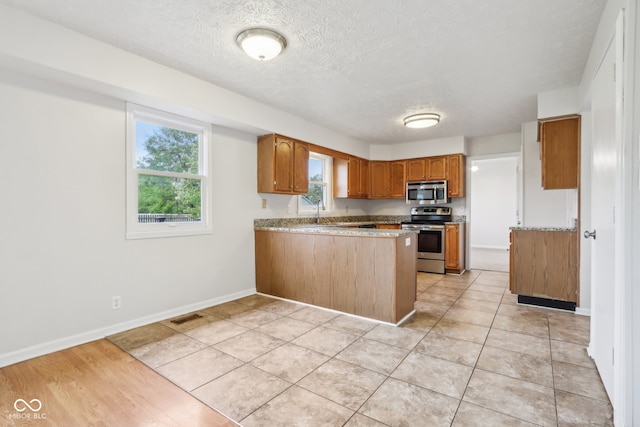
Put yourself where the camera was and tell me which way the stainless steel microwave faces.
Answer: facing the viewer

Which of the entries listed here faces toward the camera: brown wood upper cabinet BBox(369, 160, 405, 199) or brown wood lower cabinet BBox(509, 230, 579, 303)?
the brown wood upper cabinet

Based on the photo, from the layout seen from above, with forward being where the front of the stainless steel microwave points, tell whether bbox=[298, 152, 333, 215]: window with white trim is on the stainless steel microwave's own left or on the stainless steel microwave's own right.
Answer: on the stainless steel microwave's own right

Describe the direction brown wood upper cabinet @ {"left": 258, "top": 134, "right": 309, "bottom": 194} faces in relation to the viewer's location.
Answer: facing the viewer and to the right of the viewer

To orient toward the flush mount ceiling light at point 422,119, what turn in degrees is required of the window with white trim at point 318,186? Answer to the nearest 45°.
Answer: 0° — it already faces it

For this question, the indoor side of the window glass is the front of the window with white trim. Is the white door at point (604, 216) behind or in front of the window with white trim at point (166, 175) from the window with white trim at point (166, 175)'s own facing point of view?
in front

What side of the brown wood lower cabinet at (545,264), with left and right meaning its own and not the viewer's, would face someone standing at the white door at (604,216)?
left

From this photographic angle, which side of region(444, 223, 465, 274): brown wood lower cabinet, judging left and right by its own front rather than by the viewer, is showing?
front

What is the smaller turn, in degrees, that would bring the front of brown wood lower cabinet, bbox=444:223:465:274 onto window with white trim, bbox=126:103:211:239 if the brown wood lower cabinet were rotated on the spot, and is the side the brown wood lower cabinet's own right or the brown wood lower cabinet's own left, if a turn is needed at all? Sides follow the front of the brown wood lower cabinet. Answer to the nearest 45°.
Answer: approximately 45° to the brown wood lower cabinet's own right

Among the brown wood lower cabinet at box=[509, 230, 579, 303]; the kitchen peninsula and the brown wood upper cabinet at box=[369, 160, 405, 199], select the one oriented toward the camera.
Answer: the brown wood upper cabinet

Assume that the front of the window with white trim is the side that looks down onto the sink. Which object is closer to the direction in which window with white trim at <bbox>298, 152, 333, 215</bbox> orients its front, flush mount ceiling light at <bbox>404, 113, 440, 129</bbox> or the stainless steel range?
the flush mount ceiling light

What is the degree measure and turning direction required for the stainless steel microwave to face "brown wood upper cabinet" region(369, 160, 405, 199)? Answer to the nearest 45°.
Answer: approximately 90° to its right
